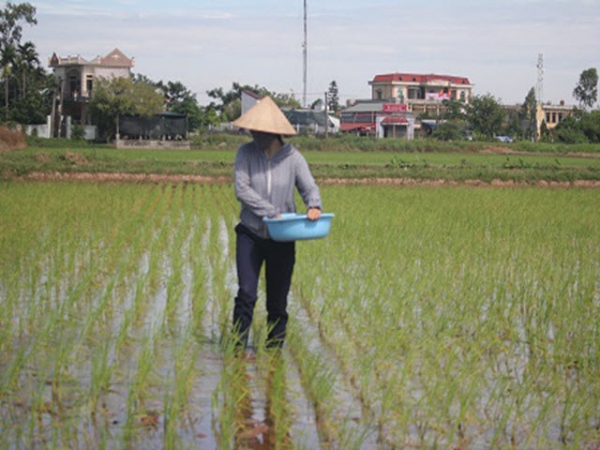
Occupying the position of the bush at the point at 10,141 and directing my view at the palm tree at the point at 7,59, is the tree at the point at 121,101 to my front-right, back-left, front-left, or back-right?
front-right

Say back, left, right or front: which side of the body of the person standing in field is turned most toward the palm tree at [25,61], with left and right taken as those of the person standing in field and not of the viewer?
back

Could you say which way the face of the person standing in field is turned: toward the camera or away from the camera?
toward the camera

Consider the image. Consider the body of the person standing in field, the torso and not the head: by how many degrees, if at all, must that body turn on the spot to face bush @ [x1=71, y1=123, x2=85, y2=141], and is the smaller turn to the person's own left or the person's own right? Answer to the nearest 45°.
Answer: approximately 180°

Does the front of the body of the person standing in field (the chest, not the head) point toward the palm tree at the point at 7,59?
no

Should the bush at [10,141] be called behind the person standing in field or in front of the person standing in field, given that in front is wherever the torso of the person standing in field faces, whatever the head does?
behind

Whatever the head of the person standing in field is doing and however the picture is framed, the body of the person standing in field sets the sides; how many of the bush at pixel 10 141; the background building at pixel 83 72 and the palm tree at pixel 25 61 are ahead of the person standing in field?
0

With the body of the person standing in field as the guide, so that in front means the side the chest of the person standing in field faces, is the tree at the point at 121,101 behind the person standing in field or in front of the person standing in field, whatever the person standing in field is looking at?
behind

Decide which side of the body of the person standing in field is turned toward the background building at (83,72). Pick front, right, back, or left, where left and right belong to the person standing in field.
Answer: back

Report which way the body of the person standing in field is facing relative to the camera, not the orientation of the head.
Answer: toward the camera
